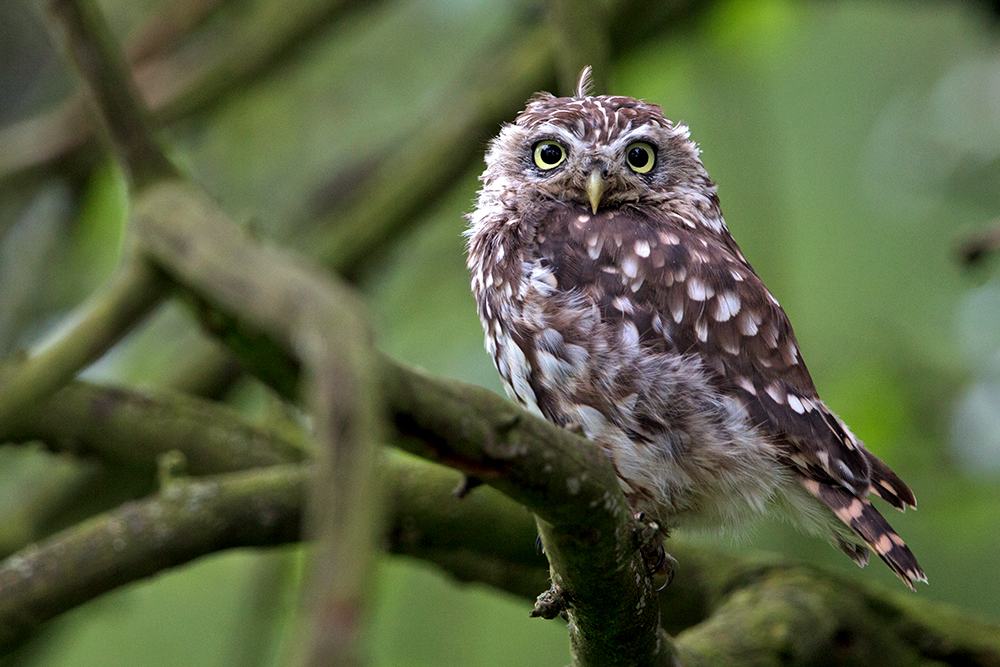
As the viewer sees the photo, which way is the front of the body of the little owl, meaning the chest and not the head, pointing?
to the viewer's left

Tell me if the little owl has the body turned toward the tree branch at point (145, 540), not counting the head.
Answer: yes
